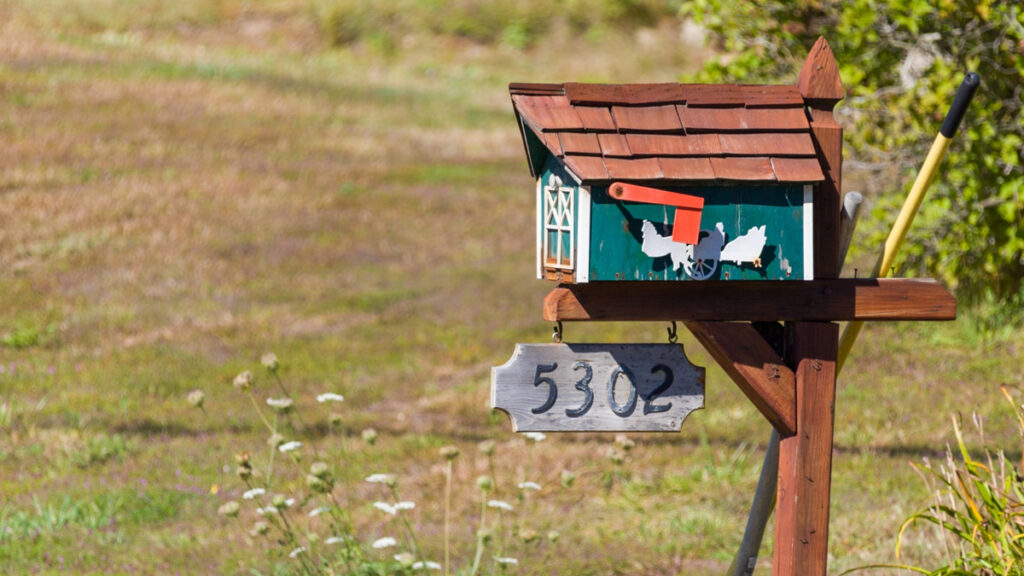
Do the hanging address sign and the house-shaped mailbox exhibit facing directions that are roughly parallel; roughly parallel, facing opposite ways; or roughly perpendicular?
roughly perpendicular

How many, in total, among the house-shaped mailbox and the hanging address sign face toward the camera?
1

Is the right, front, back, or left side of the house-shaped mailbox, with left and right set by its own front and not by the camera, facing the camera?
left

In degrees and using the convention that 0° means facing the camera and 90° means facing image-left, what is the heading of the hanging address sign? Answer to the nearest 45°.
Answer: approximately 0°
